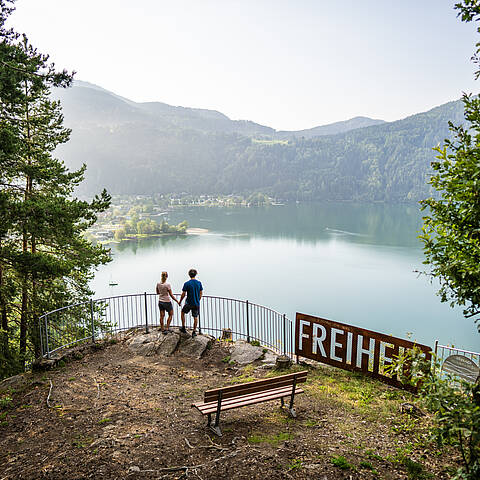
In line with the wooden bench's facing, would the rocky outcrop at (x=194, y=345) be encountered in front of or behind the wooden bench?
in front

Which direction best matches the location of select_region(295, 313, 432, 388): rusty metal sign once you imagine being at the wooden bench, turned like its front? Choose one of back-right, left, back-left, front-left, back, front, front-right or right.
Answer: right

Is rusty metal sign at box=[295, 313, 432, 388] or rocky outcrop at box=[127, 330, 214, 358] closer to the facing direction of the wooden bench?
the rocky outcrop

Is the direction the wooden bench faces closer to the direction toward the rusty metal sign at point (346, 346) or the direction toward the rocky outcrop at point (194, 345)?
the rocky outcrop

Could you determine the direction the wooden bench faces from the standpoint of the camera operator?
facing away from the viewer and to the left of the viewer

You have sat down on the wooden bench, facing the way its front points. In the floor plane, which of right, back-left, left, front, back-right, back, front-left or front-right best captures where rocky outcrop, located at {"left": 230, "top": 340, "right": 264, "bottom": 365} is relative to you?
front-right

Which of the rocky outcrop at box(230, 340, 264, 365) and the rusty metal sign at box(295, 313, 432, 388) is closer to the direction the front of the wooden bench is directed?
the rocky outcrop

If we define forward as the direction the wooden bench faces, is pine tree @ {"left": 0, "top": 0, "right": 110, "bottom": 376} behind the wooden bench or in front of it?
in front

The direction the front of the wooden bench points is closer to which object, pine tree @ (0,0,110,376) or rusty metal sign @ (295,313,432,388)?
the pine tree

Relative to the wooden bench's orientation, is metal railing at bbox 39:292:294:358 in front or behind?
in front
